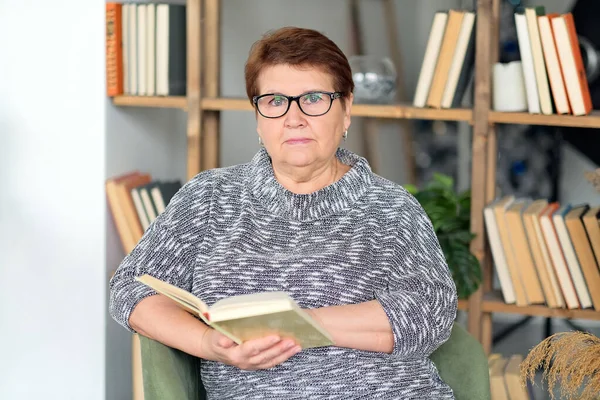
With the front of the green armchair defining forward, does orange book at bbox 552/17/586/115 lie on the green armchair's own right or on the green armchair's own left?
on the green armchair's own left

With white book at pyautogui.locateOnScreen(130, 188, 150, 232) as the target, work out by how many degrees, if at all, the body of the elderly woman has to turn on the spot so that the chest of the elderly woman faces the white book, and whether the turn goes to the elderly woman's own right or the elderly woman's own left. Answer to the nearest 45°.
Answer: approximately 135° to the elderly woman's own right

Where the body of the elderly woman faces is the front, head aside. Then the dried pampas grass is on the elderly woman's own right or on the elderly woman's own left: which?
on the elderly woman's own left

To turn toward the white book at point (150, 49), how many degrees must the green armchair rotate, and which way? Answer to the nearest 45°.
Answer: approximately 180°

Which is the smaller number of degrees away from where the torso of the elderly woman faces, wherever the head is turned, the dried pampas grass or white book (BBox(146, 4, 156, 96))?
the dried pampas grass

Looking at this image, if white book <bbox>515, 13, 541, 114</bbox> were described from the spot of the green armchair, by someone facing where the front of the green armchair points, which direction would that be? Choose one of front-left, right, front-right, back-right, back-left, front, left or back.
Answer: back-left
